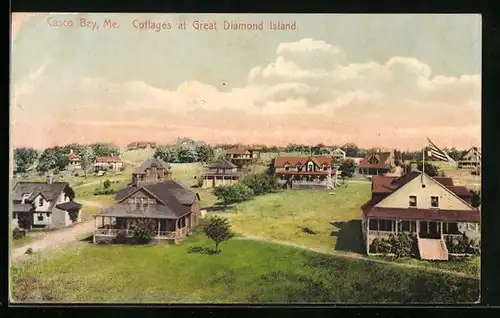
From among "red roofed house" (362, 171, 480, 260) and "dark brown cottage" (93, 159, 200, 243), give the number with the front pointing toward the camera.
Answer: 2

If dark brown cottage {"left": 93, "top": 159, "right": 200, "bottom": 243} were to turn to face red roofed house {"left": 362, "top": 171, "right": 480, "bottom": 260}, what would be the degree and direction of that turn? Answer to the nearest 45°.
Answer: approximately 90° to its left

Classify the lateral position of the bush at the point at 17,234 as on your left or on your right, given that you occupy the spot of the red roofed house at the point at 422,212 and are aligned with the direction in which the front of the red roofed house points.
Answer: on your right

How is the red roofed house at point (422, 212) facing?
toward the camera
